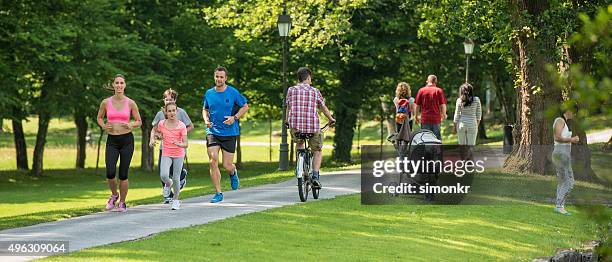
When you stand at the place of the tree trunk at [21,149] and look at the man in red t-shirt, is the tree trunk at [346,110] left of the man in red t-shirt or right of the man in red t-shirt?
left

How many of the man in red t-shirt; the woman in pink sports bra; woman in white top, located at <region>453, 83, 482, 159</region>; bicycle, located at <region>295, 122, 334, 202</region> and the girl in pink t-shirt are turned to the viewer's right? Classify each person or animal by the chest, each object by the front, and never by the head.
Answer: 0

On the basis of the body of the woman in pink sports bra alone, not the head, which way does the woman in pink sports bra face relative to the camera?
toward the camera

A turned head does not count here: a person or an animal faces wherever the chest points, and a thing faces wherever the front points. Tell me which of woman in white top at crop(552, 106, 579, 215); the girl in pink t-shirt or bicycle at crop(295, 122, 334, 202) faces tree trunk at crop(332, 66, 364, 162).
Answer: the bicycle

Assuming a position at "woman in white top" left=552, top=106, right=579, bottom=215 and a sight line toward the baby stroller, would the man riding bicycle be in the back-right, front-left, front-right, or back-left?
front-left

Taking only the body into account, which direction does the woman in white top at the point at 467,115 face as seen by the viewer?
away from the camera

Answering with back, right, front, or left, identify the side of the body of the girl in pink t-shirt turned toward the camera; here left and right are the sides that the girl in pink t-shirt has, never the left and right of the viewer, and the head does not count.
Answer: front

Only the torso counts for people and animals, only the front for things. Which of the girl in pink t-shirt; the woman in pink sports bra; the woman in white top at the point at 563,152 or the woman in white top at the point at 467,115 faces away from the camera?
the woman in white top at the point at 467,115

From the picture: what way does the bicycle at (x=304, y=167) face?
away from the camera

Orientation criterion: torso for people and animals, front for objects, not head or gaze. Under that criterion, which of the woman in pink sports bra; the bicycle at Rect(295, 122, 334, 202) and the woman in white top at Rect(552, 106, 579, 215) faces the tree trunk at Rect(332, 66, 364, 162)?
the bicycle

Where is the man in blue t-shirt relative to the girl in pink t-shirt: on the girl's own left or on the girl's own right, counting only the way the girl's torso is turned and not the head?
on the girl's own left

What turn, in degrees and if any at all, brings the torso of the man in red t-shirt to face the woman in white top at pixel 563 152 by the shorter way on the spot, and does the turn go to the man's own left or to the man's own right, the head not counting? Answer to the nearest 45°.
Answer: approximately 135° to the man's own right

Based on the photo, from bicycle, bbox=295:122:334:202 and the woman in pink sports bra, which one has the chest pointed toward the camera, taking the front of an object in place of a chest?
the woman in pink sports bra
